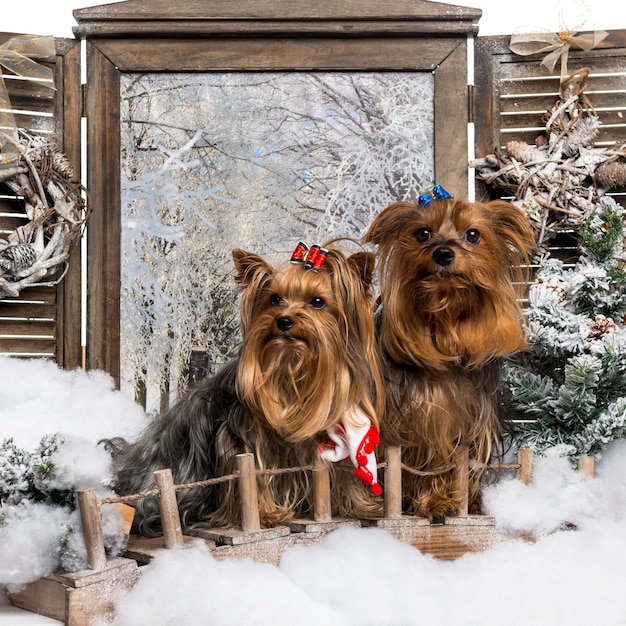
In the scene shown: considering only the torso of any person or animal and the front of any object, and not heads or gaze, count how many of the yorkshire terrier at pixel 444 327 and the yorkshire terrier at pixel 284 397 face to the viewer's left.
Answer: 0

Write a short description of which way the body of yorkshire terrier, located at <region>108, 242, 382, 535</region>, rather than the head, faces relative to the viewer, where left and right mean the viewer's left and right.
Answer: facing the viewer and to the right of the viewer

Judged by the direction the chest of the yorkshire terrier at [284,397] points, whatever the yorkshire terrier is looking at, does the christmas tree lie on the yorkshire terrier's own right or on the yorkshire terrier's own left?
on the yorkshire terrier's own left

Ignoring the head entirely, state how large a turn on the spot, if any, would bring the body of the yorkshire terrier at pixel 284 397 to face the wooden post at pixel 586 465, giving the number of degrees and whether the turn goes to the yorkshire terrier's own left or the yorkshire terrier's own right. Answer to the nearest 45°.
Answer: approximately 45° to the yorkshire terrier's own left

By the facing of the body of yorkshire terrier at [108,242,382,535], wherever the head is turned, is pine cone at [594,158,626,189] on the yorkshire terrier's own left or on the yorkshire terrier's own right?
on the yorkshire terrier's own left

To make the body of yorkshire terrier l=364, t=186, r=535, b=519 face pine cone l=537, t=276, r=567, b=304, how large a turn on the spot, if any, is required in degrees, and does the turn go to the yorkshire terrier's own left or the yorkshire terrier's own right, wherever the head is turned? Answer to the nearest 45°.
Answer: approximately 135° to the yorkshire terrier's own left

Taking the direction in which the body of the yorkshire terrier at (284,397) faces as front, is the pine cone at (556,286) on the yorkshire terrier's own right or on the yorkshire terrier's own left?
on the yorkshire terrier's own left

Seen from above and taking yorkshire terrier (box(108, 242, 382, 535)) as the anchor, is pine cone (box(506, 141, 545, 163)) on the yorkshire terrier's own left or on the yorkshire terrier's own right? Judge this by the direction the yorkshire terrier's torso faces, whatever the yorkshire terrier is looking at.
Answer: on the yorkshire terrier's own left

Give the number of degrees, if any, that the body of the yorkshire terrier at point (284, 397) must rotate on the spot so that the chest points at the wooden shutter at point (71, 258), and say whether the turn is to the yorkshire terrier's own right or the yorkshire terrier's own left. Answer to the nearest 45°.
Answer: approximately 180°

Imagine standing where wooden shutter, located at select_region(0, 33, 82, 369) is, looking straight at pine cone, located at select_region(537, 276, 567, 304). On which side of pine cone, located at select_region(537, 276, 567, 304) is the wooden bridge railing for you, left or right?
right

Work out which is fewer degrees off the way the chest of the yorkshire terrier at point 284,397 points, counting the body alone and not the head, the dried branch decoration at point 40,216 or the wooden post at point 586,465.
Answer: the wooden post

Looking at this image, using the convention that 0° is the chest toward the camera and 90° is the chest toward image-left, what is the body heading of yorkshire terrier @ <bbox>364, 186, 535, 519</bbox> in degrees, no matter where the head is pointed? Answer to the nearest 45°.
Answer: approximately 0°

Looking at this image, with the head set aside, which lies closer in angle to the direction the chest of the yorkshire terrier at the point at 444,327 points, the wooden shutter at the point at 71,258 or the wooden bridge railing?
the wooden bridge railing
